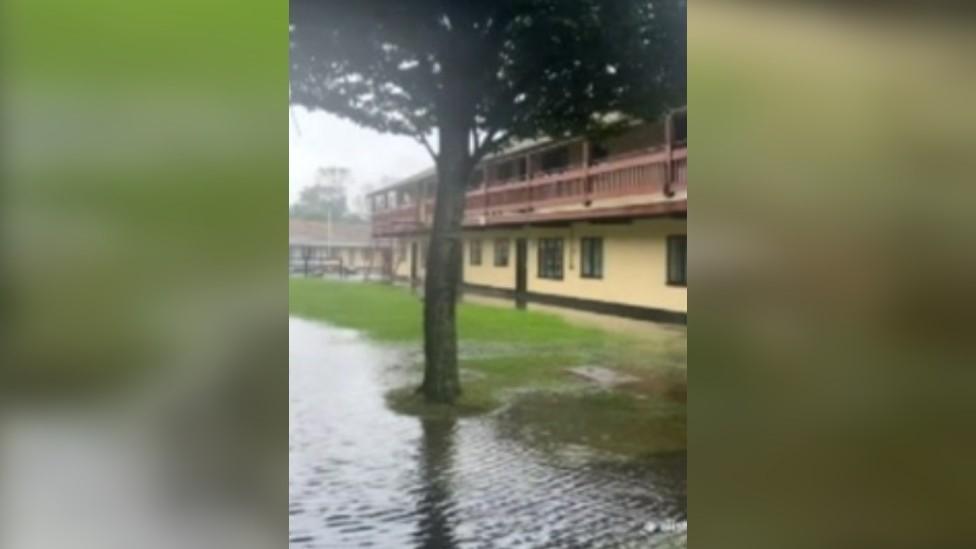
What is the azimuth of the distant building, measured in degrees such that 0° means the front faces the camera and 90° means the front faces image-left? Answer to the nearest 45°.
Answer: approximately 0°

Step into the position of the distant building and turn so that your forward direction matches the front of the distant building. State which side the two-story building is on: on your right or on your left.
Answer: on your left

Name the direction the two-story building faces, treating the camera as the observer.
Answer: facing the viewer and to the left of the viewer

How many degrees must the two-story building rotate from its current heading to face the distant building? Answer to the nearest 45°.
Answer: approximately 45° to its right

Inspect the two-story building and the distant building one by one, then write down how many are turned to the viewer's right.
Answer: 0
